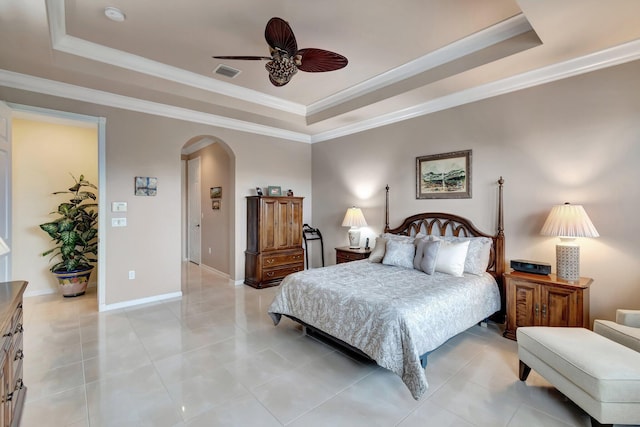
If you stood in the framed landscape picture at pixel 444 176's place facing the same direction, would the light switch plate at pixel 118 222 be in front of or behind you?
in front

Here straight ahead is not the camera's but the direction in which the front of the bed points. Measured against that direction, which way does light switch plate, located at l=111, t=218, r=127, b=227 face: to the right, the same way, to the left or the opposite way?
to the left

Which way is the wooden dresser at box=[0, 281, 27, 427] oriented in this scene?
to the viewer's right

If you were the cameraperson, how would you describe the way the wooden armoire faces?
facing the viewer and to the right of the viewer

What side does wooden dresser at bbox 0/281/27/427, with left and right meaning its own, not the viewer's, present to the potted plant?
left

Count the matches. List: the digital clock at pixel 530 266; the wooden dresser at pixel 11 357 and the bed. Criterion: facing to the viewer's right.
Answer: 1

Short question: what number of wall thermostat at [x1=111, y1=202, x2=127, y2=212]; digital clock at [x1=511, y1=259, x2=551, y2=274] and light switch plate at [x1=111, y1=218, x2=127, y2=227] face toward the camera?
3

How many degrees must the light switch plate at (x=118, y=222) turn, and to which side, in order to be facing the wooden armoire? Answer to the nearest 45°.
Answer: approximately 90° to its left

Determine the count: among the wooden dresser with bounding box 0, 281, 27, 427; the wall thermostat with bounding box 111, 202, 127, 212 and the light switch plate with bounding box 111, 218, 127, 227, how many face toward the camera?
2

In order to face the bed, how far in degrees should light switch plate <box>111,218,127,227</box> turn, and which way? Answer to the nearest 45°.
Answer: approximately 45° to its left

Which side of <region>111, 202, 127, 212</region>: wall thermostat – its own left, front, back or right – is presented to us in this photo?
front

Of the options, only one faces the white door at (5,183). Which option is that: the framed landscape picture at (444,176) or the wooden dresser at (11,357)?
the framed landscape picture

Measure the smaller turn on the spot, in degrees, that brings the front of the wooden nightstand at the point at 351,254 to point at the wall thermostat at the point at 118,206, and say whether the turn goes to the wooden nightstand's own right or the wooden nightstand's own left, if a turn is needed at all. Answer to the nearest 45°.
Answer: approximately 45° to the wooden nightstand's own right

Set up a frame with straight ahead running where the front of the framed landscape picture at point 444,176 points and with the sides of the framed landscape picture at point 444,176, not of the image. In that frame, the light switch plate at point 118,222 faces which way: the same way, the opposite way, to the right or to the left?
to the left

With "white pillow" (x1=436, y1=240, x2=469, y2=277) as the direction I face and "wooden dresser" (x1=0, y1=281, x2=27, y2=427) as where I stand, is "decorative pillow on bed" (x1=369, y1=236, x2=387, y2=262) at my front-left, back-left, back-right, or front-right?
front-left

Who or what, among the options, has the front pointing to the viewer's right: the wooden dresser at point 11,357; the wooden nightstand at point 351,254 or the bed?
the wooden dresser

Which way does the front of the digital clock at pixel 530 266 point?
toward the camera
